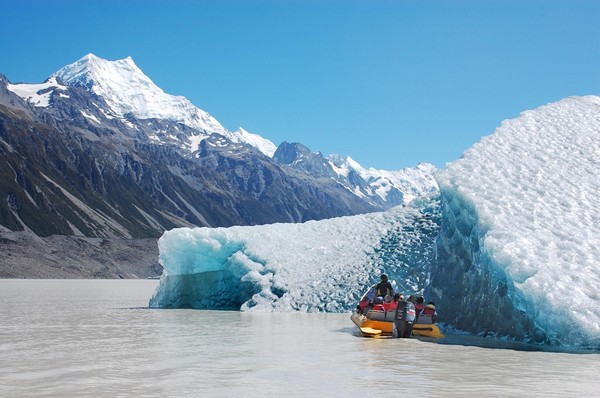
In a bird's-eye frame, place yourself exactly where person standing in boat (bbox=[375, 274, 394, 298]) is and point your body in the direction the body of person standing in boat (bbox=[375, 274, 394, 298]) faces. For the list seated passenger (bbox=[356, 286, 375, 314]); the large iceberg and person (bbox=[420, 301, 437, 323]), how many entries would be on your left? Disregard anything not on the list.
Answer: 1

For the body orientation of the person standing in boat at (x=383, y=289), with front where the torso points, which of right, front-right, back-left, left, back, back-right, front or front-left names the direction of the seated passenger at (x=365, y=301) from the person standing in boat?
left

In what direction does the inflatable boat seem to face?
away from the camera

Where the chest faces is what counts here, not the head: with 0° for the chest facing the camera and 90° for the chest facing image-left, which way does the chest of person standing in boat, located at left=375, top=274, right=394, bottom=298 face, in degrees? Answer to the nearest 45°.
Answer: approximately 180°

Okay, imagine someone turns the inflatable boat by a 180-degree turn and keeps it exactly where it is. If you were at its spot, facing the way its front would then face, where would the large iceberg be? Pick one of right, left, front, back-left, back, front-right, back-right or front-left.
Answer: left

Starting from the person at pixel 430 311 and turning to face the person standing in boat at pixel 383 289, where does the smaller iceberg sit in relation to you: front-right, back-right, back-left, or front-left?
front-right

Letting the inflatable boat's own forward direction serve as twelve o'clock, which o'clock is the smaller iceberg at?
The smaller iceberg is roughly at 11 o'clock from the inflatable boat.

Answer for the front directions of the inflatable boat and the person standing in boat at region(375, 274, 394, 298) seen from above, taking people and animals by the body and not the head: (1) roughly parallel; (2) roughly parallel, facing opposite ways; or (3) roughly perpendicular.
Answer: roughly parallel
